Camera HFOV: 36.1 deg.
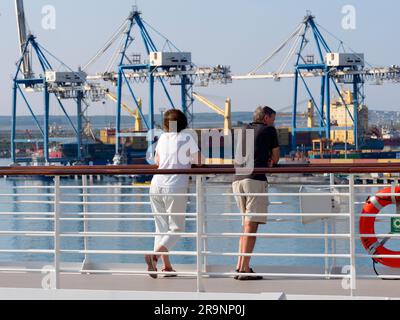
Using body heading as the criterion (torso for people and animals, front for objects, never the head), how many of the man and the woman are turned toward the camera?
0

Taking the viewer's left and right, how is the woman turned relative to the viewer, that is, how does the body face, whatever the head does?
facing away from the viewer and to the right of the viewer

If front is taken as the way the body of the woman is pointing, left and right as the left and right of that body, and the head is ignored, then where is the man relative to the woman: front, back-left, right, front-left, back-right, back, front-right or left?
front-right

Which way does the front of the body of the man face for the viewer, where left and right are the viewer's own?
facing away from the viewer and to the right of the viewer

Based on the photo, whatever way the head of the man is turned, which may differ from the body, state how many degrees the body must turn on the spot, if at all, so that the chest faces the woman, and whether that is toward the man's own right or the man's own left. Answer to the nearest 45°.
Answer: approximately 135° to the man's own left

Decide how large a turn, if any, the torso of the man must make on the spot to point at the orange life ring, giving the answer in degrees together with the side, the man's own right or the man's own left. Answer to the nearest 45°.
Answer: approximately 45° to the man's own right

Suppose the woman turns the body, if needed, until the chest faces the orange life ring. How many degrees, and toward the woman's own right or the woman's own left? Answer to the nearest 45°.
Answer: approximately 45° to the woman's own right

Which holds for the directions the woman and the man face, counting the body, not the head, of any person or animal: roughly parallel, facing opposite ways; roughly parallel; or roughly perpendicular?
roughly parallel
